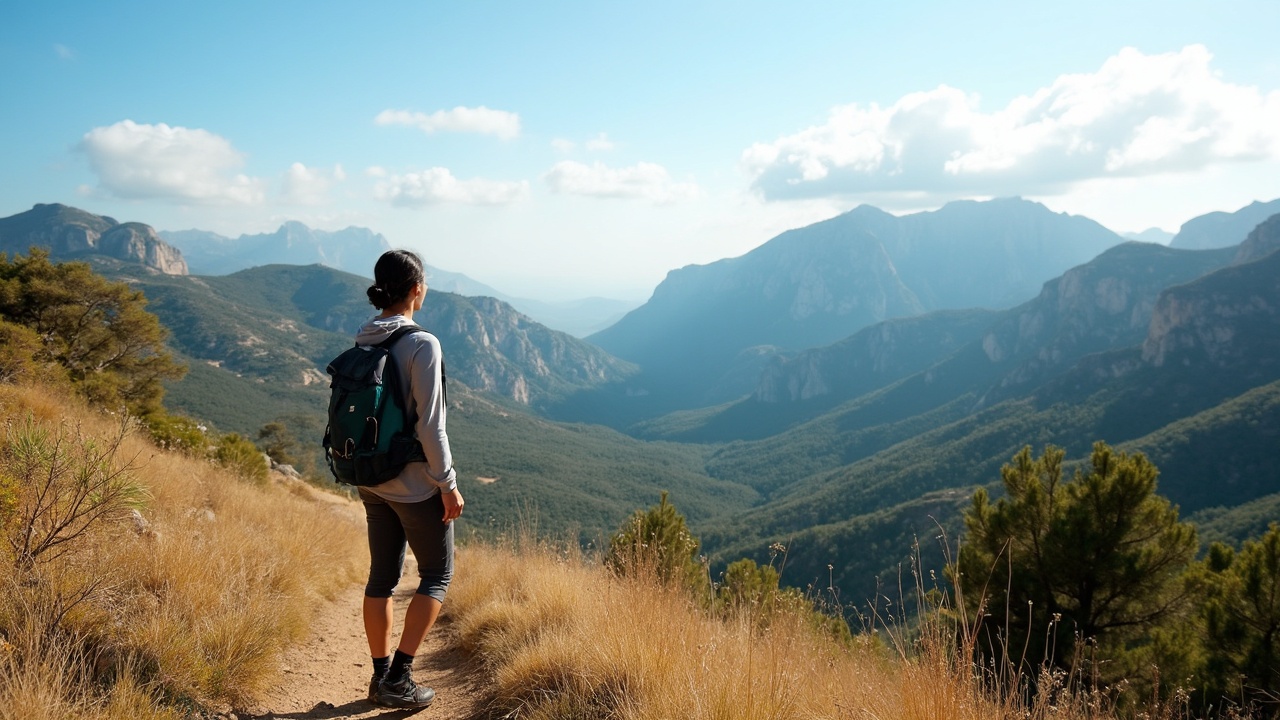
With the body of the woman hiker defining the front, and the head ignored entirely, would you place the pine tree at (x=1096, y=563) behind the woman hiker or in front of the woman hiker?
in front

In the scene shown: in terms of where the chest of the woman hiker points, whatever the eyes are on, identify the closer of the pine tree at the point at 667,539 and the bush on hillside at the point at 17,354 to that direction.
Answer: the pine tree

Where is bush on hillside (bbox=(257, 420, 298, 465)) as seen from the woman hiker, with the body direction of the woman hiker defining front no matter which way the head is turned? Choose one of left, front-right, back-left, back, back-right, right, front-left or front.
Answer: front-left

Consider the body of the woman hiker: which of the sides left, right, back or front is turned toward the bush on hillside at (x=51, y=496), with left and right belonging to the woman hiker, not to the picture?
left

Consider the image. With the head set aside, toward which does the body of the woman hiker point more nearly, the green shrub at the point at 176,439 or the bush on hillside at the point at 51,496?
the green shrub

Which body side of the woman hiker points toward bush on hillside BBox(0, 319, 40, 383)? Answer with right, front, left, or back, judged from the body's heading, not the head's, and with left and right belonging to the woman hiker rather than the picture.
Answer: left

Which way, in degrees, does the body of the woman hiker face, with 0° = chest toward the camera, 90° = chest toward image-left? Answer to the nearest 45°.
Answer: approximately 225°
